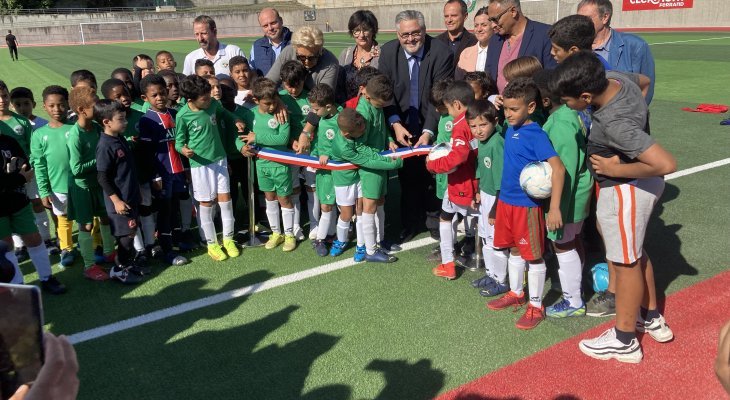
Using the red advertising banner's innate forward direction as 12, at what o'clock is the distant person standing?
The distant person standing is roughly at 2 o'clock from the red advertising banner.

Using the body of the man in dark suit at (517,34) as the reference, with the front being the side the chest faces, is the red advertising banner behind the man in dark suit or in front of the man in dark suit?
behind

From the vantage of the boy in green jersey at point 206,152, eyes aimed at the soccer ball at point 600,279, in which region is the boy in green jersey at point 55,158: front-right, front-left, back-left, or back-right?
back-right

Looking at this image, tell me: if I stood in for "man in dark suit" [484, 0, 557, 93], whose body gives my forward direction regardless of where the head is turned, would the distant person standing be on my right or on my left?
on my right

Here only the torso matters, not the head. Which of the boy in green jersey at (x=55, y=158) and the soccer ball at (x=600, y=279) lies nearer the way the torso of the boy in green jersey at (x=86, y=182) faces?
the soccer ball

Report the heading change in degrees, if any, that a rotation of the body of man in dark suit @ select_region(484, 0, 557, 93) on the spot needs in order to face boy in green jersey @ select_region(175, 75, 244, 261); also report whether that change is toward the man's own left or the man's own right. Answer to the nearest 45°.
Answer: approximately 45° to the man's own right

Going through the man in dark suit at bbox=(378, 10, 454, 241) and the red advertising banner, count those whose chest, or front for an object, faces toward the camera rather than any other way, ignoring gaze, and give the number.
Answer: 2

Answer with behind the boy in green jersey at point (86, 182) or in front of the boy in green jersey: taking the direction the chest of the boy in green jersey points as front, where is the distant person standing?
behind

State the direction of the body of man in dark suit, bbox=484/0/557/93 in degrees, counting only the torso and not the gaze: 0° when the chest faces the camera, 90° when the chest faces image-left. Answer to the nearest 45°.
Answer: approximately 45°

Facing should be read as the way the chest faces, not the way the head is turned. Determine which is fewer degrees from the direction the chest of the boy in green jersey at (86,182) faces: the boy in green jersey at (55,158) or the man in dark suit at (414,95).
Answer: the man in dark suit

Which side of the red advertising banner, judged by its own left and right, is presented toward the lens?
front

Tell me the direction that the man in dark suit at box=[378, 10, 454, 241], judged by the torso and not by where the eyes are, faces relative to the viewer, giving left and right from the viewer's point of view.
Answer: facing the viewer

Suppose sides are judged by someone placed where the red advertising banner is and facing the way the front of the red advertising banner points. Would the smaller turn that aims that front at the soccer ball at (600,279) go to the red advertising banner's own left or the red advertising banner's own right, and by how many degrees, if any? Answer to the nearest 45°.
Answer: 0° — it already faces it
